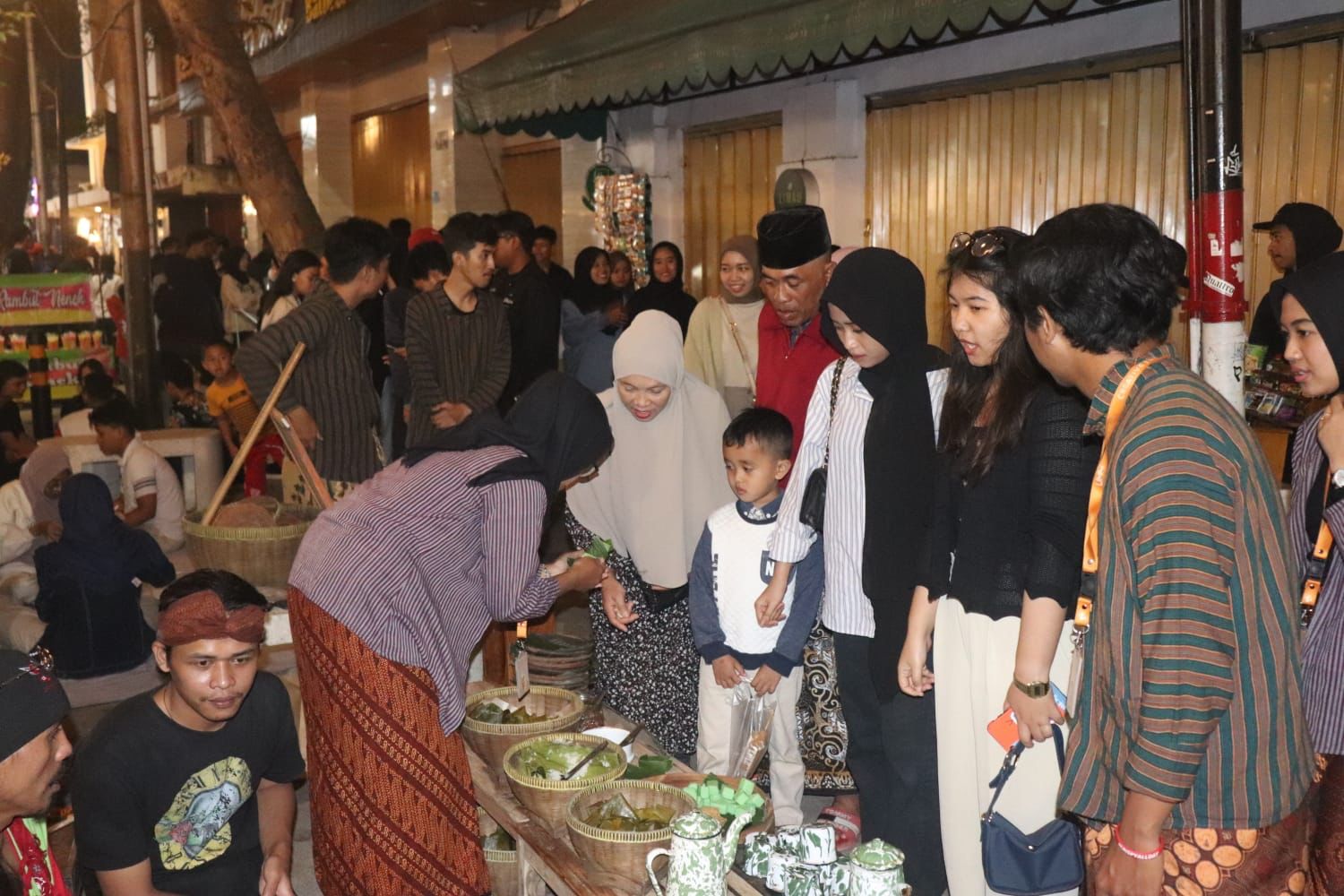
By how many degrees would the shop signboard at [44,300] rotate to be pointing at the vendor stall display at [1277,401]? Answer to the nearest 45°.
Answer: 0° — it already faces it

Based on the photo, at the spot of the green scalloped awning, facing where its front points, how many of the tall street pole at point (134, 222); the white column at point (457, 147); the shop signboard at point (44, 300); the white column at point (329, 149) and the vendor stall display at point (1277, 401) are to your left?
1

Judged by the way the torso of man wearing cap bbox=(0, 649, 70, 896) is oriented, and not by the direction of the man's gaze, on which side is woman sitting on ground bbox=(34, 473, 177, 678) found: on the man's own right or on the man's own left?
on the man's own left

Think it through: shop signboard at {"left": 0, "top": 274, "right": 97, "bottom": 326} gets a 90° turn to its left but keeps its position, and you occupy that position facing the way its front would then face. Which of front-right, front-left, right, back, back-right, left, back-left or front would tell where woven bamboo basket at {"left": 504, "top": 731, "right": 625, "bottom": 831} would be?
right

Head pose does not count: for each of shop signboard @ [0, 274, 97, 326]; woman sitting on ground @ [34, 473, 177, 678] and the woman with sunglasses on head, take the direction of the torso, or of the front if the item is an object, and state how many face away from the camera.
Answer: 1

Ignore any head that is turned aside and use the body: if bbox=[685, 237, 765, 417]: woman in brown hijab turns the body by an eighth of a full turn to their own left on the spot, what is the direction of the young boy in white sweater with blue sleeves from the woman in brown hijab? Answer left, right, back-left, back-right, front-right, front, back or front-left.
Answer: front-right

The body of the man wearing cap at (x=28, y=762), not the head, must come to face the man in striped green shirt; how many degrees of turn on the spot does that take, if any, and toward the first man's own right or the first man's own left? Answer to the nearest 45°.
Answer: approximately 45° to the first man's own right

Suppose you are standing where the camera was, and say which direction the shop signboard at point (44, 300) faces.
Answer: facing the viewer

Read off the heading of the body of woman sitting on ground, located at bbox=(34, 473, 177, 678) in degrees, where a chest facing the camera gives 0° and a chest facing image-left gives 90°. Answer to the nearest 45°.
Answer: approximately 180°

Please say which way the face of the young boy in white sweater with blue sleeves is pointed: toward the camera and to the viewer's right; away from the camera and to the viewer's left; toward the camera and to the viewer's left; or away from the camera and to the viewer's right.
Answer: toward the camera and to the viewer's left

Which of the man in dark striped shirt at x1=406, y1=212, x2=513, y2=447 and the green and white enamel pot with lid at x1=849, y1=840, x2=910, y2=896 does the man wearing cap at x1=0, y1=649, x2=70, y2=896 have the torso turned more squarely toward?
the green and white enamel pot with lid

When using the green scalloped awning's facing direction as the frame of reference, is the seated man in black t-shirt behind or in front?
in front

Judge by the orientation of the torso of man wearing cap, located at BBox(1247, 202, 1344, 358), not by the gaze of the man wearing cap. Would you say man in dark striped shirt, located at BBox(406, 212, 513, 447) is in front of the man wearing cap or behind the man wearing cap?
in front

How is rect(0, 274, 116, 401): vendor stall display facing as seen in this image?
toward the camera

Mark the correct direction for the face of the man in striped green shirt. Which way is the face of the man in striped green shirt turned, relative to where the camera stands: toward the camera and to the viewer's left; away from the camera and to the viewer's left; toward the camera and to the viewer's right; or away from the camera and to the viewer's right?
away from the camera and to the viewer's left
